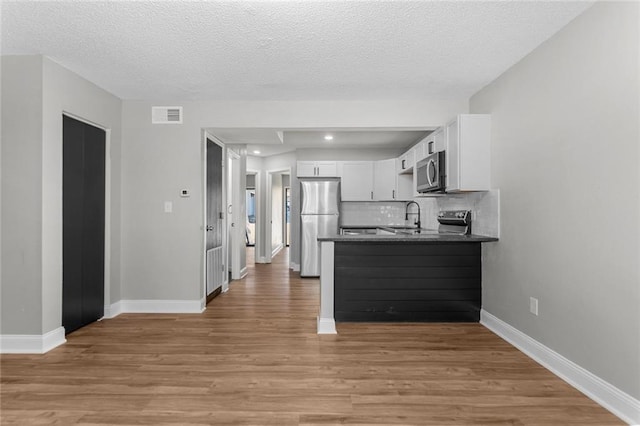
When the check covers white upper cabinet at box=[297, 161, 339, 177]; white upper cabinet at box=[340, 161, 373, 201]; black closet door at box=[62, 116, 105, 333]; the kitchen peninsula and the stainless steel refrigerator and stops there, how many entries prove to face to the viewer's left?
0

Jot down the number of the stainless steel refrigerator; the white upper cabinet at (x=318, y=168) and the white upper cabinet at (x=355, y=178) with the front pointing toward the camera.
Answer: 3

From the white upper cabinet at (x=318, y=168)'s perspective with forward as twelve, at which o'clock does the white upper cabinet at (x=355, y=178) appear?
the white upper cabinet at (x=355, y=178) is roughly at 9 o'clock from the white upper cabinet at (x=318, y=168).

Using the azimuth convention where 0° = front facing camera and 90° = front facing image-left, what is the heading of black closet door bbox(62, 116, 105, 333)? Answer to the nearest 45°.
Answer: approximately 315°

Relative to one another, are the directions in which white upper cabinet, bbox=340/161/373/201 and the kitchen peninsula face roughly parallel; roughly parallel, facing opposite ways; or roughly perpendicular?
roughly parallel

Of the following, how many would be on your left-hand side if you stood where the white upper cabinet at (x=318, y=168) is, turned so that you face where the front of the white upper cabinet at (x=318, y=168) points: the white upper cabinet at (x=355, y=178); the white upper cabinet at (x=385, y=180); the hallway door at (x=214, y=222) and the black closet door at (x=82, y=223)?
2

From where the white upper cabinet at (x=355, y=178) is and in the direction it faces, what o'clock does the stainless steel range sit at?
The stainless steel range is roughly at 11 o'clock from the white upper cabinet.

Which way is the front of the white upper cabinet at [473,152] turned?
to the viewer's left

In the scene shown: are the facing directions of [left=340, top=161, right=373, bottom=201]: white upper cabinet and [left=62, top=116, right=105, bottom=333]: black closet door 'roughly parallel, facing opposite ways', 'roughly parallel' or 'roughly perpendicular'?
roughly perpendicular

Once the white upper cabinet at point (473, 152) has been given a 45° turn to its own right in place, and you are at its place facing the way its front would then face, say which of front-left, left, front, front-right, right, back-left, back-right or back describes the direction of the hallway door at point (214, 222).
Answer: front-left

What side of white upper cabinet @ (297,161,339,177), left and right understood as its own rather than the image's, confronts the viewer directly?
front

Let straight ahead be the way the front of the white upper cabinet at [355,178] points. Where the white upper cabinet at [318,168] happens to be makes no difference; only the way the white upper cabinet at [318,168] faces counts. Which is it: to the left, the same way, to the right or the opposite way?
the same way

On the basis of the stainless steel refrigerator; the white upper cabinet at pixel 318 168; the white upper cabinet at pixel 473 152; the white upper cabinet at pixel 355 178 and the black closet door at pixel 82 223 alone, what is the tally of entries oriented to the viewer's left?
1

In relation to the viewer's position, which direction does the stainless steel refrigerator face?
facing the viewer

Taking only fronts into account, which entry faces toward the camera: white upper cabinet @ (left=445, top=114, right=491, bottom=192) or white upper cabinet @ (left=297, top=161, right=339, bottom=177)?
white upper cabinet @ (left=297, top=161, right=339, bottom=177)

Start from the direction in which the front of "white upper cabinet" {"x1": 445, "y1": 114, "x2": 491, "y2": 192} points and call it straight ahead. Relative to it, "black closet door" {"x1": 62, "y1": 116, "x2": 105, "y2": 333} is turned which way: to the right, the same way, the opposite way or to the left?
the opposite way

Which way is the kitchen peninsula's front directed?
toward the camera

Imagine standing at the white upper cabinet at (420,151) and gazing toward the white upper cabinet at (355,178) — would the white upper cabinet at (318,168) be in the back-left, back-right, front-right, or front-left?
front-left

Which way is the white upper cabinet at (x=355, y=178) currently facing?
toward the camera

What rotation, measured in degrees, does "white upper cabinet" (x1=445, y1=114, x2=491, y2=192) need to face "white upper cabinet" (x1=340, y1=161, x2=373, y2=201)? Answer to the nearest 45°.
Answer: approximately 45° to its right
